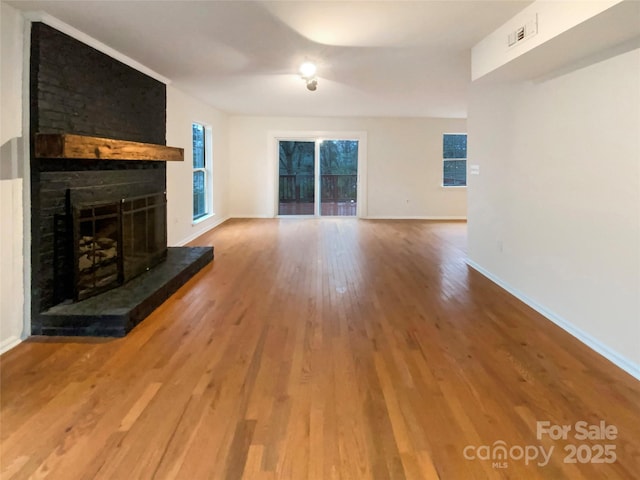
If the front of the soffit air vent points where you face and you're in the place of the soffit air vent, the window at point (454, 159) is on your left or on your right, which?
on your right

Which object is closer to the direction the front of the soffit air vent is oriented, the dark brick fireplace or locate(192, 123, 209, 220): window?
the dark brick fireplace

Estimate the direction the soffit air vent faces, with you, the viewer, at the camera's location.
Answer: facing the viewer and to the left of the viewer

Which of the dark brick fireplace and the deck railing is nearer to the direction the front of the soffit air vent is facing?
the dark brick fireplace

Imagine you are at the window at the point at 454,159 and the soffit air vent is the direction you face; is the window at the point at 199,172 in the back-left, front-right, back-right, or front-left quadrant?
front-right

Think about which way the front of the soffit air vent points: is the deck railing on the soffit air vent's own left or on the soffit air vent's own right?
on the soffit air vent's own right
